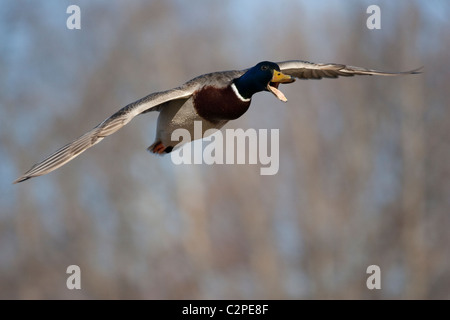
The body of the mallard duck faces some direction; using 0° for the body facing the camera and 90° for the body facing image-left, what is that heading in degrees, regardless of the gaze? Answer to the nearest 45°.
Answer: approximately 315°
